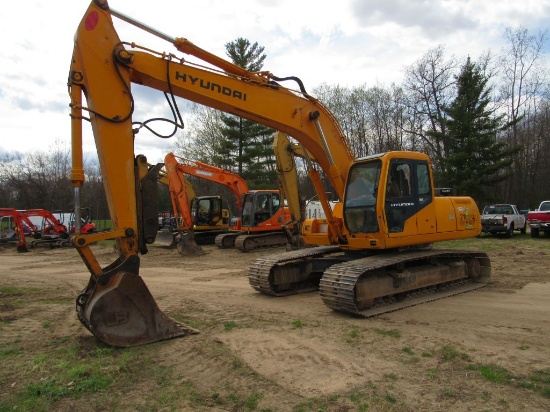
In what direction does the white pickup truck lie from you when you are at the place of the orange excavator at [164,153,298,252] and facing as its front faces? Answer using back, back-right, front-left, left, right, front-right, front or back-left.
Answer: back-left

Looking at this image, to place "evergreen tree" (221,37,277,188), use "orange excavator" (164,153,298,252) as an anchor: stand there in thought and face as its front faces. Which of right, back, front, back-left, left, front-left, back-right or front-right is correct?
back-right

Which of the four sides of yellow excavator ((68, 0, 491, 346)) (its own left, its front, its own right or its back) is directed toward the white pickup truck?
back

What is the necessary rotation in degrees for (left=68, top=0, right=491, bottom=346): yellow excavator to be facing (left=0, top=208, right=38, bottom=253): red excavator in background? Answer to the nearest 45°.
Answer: approximately 90° to its right

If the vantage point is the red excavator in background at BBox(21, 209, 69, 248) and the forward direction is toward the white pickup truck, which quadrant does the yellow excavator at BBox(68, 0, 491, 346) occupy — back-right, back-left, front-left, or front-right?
front-right

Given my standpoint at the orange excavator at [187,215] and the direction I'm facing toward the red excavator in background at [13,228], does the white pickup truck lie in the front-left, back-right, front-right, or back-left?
back-right

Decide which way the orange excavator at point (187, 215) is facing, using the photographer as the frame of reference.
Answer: facing the viewer and to the left of the viewer

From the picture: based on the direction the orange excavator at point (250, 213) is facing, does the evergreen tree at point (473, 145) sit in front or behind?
behind

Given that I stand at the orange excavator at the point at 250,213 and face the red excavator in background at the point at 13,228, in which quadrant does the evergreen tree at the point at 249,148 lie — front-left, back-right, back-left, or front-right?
front-right

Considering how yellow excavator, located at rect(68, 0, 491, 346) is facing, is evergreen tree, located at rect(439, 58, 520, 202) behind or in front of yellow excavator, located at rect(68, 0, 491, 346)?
behind
